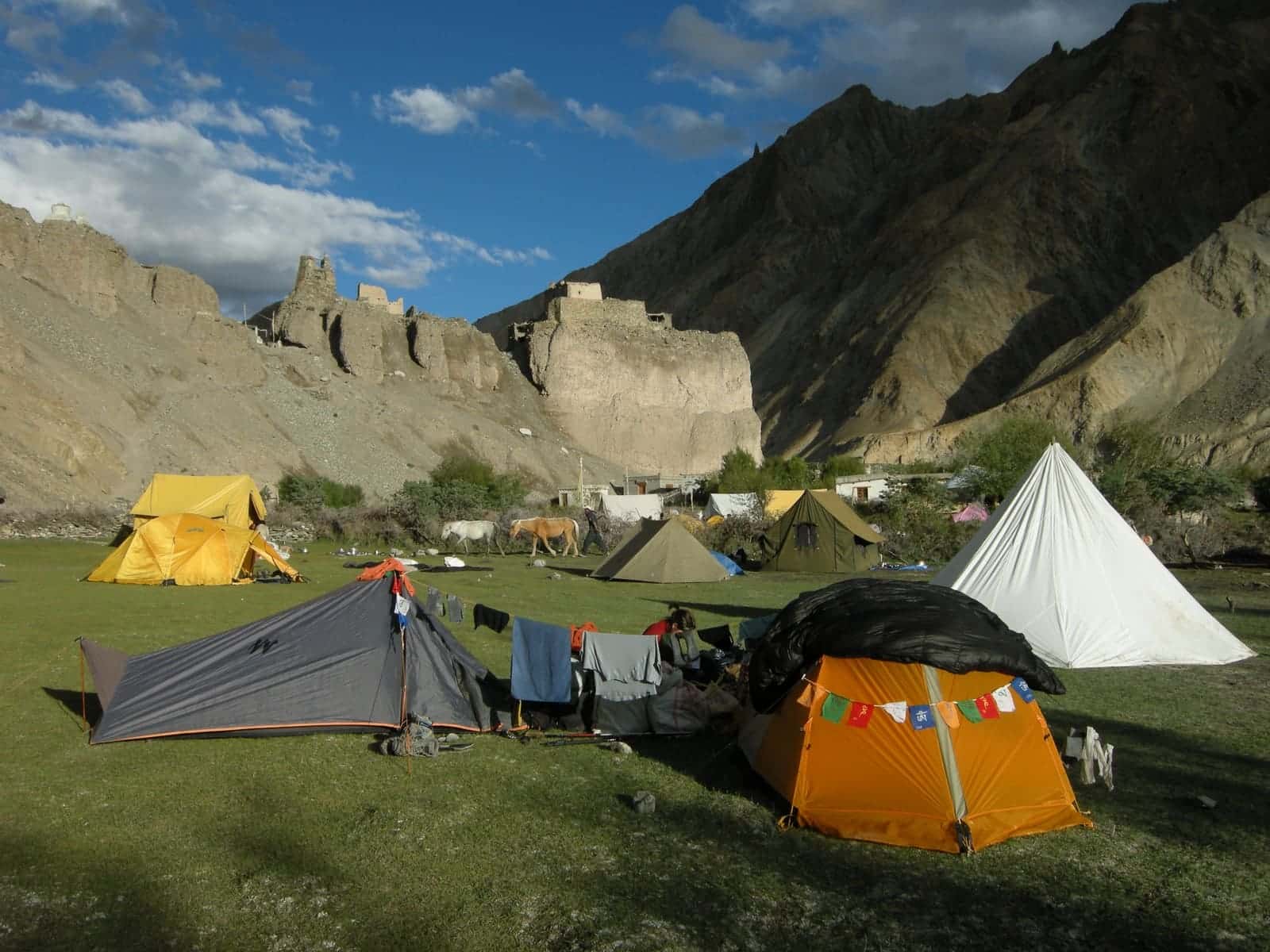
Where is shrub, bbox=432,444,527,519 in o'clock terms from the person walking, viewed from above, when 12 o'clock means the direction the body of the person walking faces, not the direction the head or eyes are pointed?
The shrub is roughly at 2 o'clock from the person walking.

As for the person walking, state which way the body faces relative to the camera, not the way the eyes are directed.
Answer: to the viewer's left

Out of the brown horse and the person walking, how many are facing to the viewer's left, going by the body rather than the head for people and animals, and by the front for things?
2

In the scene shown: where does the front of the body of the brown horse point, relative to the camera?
to the viewer's left

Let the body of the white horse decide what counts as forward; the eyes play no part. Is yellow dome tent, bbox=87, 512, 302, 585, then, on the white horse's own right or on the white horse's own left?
on the white horse's own left

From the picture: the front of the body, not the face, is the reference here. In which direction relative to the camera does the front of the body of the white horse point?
to the viewer's left

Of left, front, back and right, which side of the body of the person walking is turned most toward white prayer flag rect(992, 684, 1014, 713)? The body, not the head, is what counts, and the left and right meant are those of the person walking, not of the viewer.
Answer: left
